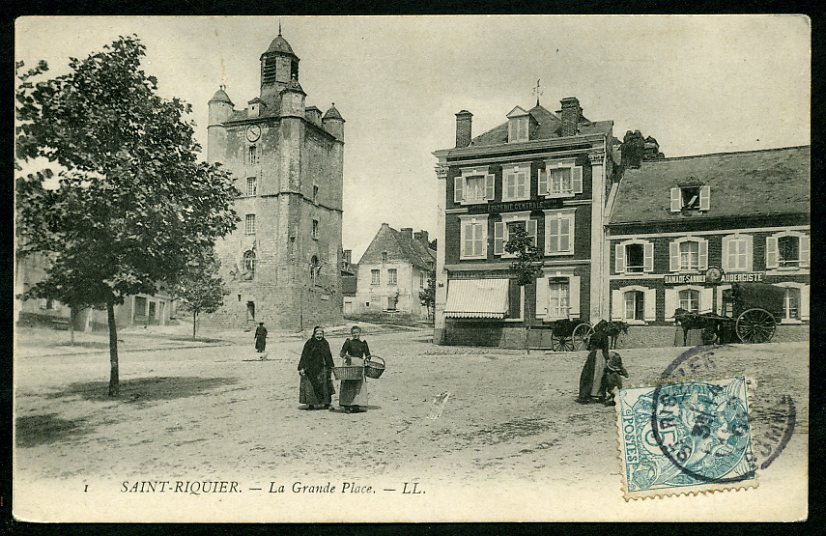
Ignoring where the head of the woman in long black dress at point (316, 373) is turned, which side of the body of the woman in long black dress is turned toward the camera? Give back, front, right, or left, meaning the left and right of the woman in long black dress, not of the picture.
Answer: front

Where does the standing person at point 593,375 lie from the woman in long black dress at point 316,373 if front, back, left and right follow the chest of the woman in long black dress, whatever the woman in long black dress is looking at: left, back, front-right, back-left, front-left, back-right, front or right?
left

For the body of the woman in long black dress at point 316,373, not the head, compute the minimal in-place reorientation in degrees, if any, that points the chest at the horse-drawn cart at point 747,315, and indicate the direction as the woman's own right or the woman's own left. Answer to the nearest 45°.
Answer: approximately 90° to the woman's own left

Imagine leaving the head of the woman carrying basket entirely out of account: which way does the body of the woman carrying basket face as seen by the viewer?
toward the camera

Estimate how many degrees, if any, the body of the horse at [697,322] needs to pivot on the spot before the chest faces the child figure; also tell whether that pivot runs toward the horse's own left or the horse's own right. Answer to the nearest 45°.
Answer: approximately 45° to the horse's own left

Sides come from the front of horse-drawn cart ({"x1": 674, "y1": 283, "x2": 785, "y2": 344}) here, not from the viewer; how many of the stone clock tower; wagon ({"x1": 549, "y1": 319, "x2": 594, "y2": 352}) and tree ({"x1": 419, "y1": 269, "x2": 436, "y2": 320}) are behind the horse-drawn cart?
0

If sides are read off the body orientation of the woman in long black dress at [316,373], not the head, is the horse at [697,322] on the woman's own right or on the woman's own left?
on the woman's own left

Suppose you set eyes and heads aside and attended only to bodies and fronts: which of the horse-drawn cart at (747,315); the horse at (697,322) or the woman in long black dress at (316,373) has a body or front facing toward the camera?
the woman in long black dress

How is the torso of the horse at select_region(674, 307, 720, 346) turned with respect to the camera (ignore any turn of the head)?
to the viewer's left

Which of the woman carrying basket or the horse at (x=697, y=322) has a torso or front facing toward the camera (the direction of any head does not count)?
the woman carrying basket

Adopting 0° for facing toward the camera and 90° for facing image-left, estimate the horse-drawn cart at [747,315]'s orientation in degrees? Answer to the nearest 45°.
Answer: approximately 90°

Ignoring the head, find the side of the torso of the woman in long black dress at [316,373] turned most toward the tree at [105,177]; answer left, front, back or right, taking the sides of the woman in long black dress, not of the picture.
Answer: right
